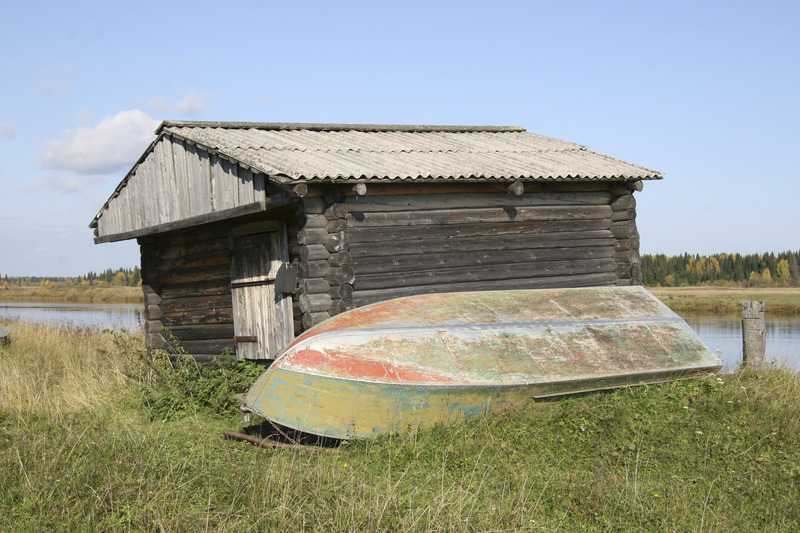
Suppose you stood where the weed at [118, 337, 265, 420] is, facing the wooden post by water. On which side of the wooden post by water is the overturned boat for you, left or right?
right

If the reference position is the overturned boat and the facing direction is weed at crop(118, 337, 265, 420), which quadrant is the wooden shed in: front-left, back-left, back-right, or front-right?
front-right

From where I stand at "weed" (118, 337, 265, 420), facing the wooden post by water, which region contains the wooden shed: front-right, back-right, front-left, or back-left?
front-left

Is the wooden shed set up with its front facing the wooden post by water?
no

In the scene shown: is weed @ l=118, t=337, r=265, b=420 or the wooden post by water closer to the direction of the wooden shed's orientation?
the weed

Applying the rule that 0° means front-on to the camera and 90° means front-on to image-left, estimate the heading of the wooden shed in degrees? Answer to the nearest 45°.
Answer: approximately 45°

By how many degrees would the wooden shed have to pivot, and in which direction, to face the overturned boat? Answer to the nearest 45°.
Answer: approximately 45° to its left

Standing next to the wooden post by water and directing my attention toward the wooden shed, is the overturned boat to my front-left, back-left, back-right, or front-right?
front-left

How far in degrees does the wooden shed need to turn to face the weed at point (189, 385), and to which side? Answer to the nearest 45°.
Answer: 0° — it already faces it
